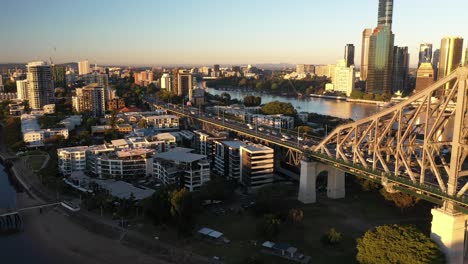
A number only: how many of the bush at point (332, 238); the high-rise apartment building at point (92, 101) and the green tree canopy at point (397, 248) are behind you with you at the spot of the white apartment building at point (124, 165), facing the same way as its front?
1

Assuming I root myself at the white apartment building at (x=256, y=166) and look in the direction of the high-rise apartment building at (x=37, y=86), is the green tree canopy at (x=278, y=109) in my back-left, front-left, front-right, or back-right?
front-right

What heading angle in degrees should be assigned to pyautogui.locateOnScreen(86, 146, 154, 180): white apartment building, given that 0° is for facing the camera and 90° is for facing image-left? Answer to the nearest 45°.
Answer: approximately 0°

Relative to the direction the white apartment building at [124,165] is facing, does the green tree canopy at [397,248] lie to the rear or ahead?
ahead

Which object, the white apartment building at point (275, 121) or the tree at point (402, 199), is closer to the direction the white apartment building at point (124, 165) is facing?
the tree

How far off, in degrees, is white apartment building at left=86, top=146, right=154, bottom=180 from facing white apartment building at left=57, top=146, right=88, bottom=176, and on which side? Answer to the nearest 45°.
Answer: approximately 135° to its right

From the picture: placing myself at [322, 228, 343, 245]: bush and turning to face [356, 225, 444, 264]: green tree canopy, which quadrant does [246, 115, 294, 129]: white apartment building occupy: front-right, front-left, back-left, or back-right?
back-left
